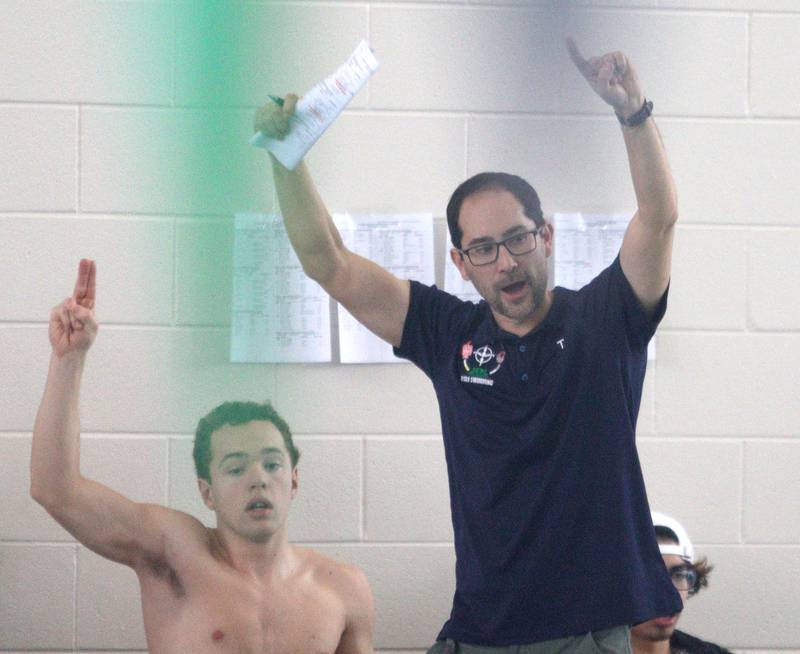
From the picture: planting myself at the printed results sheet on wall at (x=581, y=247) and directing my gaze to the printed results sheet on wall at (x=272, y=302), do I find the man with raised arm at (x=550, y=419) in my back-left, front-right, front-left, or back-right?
front-left

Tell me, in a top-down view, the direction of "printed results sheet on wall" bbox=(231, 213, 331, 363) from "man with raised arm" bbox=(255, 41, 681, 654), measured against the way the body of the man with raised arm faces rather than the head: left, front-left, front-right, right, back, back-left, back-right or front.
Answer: back-right

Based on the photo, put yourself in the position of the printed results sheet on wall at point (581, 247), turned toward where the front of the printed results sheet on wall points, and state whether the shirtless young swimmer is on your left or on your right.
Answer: on your right

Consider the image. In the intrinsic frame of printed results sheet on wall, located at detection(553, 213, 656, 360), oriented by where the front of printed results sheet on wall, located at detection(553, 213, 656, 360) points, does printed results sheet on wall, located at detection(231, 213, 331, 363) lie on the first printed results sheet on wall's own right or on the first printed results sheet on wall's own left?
on the first printed results sheet on wall's own right

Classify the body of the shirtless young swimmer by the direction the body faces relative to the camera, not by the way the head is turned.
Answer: toward the camera

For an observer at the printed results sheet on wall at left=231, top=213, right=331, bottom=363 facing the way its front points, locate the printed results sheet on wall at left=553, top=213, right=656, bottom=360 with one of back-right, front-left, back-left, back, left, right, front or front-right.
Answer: left

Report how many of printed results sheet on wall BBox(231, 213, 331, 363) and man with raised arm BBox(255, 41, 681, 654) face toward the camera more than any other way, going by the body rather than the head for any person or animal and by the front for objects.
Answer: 2

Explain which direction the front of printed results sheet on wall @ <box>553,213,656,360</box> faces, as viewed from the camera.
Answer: facing the viewer

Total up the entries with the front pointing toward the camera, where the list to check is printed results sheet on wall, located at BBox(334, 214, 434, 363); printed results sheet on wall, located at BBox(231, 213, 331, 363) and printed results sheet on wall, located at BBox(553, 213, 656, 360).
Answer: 3

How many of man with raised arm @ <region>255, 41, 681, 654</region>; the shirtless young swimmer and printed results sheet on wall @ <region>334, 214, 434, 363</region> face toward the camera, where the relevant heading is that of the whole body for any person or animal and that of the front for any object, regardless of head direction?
3

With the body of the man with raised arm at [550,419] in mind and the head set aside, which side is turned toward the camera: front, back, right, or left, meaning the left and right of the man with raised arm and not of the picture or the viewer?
front
